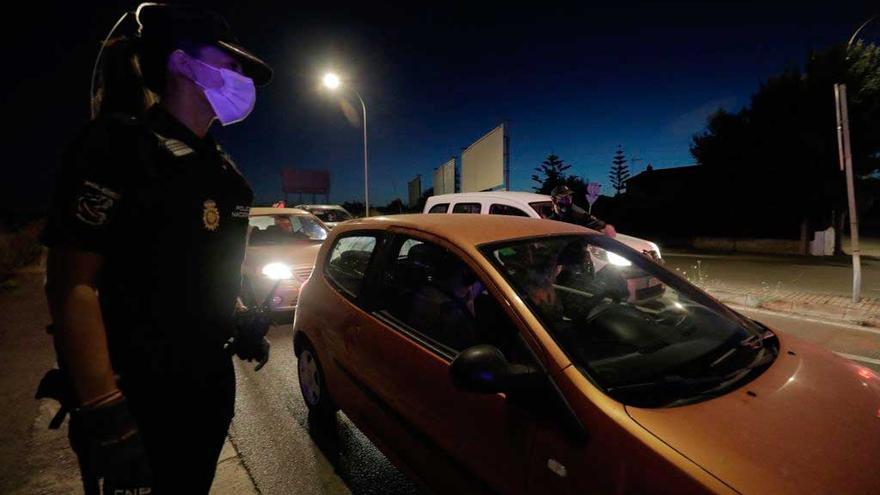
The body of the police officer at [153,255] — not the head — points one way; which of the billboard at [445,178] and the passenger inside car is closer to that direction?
the passenger inside car

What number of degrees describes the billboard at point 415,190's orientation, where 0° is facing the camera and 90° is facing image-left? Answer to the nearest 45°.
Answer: approximately 45°

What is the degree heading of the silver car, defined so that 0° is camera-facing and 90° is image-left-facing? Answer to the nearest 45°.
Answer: approximately 315°

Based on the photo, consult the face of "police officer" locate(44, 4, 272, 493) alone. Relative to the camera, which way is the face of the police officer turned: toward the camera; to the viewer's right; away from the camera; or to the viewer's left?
to the viewer's right

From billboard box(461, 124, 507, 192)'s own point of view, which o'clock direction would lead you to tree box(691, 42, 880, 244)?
The tree is roughly at 7 o'clock from the billboard.

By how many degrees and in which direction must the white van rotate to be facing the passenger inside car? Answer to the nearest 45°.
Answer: approximately 45° to its right
